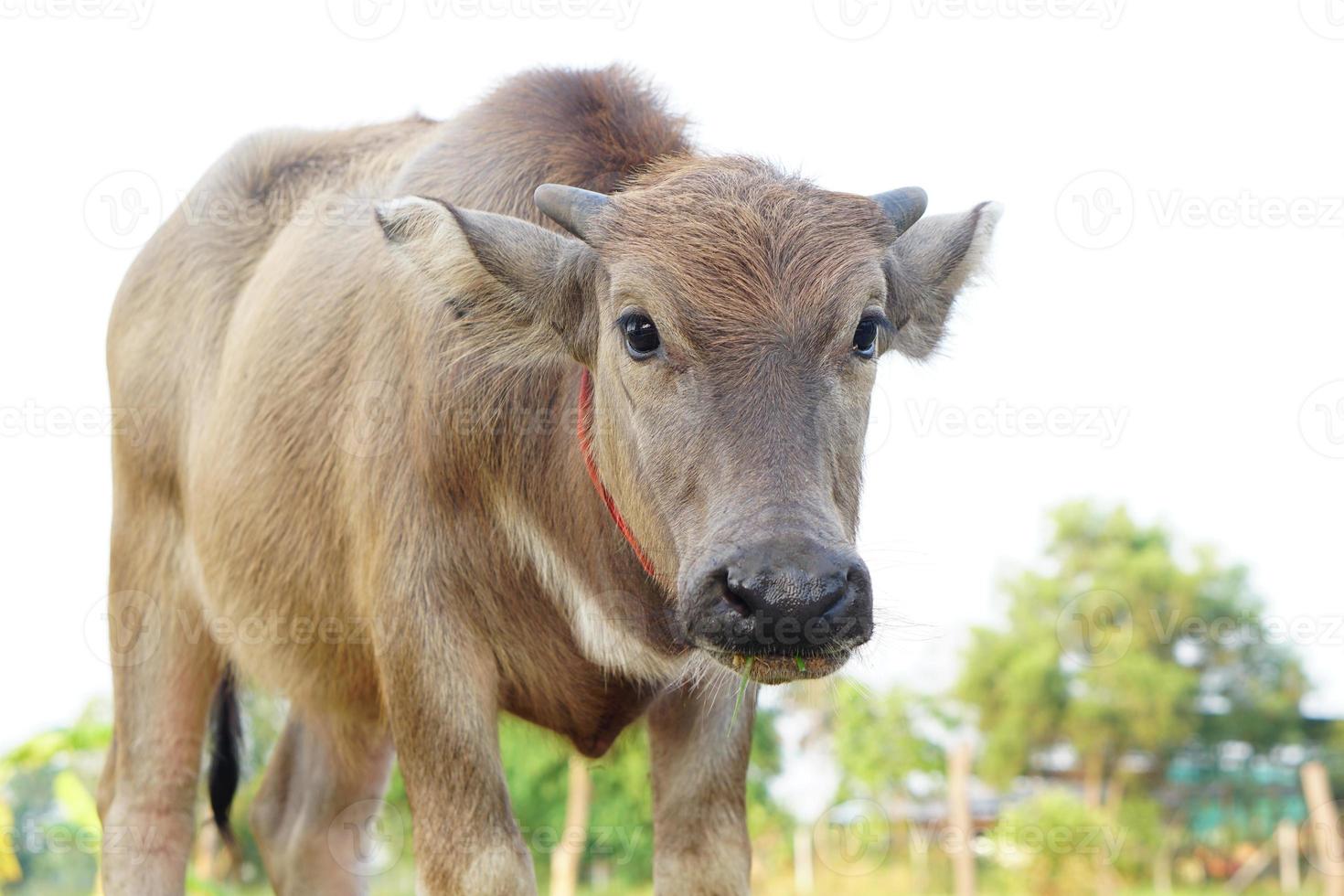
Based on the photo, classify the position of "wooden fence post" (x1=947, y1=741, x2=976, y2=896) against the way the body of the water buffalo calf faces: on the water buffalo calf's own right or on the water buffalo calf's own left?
on the water buffalo calf's own left

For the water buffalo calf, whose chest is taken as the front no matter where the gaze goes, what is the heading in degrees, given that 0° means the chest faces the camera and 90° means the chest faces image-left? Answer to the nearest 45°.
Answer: approximately 315°

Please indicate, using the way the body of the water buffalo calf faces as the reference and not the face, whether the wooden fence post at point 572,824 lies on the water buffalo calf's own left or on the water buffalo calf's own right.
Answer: on the water buffalo calf's own left

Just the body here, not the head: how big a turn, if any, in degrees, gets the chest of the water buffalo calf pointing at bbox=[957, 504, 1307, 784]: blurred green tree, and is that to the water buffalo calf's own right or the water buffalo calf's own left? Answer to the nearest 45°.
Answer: approximately 90° to the water buffalo calf's own left
